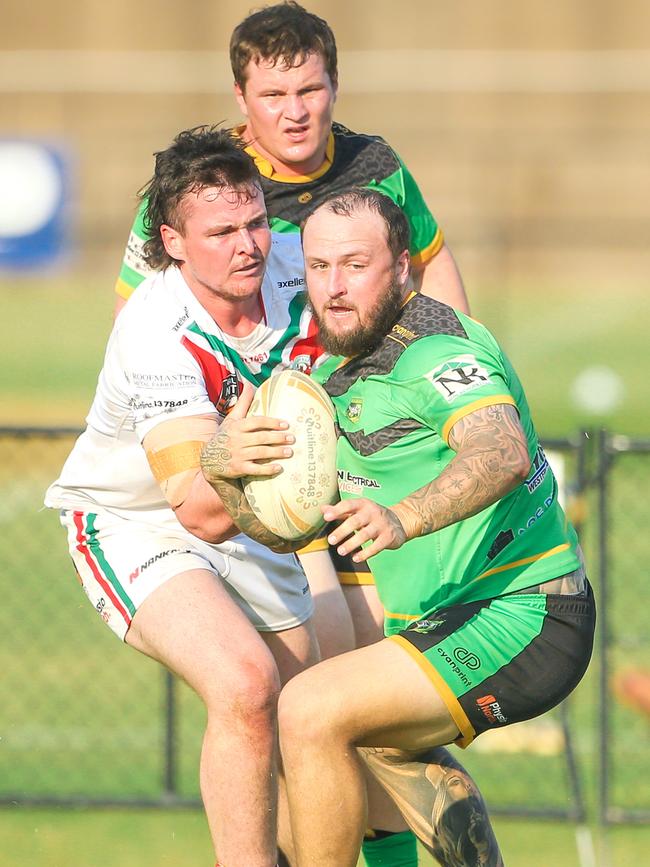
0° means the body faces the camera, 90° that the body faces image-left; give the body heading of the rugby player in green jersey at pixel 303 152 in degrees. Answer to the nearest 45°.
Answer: approximately 0°

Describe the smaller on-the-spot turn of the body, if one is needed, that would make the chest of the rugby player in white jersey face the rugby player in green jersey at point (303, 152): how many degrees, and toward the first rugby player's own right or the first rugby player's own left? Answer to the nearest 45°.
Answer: approximately 90° to the first rugby player's own left

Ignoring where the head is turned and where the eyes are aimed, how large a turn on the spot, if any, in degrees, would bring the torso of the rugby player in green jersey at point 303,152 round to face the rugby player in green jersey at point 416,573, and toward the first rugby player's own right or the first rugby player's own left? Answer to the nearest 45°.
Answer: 0° — they already face them

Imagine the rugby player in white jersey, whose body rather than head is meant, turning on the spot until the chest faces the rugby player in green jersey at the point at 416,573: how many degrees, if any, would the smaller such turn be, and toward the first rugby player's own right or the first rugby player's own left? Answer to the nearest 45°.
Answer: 0° — they already face them

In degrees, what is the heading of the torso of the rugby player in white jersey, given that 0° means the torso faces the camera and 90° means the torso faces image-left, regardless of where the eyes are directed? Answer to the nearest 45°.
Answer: approximately 315°

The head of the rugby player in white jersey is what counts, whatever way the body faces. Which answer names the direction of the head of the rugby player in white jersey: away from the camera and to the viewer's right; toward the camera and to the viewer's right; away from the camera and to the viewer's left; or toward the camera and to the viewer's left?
toward the camera and to the viewer's right

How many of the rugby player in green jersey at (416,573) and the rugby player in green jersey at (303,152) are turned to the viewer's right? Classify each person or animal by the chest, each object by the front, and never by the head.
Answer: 0

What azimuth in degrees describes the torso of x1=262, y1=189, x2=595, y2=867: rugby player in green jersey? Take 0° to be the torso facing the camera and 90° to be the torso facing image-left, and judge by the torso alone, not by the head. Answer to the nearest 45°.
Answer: approximately 45°
